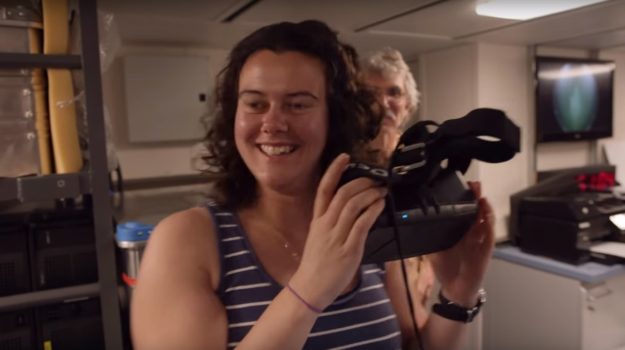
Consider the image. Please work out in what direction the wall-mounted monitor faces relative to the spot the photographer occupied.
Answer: facing the viewer and to the right of the viewer

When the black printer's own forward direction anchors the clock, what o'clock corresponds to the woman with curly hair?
The woman with curly hair is roughly at 2 o'clock from the black printer.

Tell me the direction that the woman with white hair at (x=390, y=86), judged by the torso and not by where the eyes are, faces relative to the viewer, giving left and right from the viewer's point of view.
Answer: facing the viewer and to the left of the viewer

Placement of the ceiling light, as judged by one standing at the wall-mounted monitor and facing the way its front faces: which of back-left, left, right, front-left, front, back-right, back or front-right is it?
front-right

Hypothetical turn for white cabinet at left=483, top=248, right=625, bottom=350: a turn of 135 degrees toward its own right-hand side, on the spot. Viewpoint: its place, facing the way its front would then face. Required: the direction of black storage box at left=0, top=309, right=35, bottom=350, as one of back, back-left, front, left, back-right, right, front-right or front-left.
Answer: front-left
